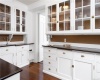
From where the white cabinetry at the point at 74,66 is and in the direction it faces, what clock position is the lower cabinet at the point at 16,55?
The lower cabinet is roughly at 2 o'clock from the white cabinetry.

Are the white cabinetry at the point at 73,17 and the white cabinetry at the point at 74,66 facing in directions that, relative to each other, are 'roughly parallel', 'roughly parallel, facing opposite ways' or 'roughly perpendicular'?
roughly parallel

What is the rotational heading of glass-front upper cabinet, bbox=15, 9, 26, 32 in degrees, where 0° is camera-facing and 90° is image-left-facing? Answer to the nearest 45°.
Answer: approximately 315°

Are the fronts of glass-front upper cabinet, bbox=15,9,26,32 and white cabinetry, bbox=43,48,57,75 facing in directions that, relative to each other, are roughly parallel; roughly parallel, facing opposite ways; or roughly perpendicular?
roughly perpendicular

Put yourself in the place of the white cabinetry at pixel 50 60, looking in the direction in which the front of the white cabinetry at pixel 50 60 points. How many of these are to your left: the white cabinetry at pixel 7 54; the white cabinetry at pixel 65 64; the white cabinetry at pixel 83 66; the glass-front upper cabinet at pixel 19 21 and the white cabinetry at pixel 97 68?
3

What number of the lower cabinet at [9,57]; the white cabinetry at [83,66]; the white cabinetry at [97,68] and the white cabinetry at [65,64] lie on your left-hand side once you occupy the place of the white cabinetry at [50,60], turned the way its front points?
3

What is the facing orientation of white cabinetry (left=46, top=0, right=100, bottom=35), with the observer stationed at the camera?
facing the viewer and to the left of the viewer

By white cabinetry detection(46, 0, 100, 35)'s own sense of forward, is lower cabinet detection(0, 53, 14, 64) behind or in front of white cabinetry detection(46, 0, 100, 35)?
in front

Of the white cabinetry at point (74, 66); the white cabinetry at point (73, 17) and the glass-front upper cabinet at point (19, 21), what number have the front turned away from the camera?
0

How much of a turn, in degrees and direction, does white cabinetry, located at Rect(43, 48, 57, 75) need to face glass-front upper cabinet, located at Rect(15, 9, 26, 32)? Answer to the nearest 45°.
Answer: approximately 90° to its right

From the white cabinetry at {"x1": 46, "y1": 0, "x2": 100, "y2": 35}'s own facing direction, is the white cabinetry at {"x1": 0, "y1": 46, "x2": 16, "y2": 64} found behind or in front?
in front

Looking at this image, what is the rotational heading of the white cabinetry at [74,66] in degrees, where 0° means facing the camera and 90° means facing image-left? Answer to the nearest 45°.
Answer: approximately 45°

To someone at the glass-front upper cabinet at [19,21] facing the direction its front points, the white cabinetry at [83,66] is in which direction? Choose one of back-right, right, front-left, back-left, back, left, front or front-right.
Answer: front

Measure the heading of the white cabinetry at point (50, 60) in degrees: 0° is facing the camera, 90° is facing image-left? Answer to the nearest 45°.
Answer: approximately 45°

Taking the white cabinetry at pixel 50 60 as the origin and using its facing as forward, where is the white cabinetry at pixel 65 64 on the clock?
the white cabinetry at pixel 65 64 is roughly at 9 o'clock from the white cabinetry at pixel 50 60.

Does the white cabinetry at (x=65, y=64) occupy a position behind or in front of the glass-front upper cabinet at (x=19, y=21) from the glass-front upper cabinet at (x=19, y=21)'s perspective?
in front

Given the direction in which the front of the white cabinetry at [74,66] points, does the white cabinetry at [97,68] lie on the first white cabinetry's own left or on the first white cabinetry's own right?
on the first white cabinetry's own left

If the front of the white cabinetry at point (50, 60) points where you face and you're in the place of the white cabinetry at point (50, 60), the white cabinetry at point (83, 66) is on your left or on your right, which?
on your left

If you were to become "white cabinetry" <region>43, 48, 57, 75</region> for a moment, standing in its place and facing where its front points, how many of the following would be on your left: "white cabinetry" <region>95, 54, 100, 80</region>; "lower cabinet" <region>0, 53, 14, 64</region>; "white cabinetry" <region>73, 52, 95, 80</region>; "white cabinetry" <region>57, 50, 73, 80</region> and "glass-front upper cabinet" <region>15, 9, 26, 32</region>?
3
